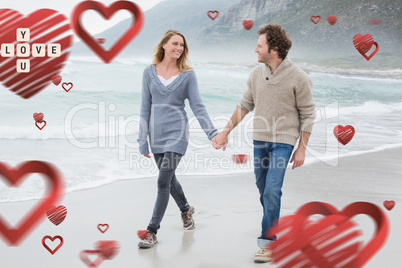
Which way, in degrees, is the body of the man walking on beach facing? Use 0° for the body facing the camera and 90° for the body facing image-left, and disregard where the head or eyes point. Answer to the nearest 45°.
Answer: approximately 45°

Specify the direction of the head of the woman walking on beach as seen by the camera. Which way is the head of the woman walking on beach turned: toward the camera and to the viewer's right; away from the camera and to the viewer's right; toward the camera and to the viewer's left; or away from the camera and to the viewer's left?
toward the camera and to the viewer's right

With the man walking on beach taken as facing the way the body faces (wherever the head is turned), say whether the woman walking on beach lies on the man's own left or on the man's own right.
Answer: on the man's own right
